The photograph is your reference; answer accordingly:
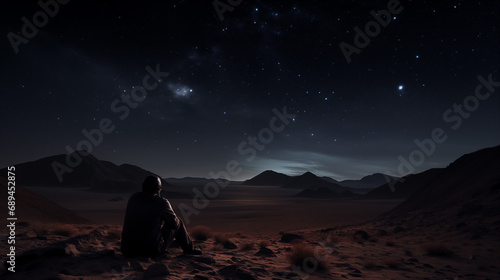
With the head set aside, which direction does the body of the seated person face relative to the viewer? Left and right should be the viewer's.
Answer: facing away from the viewer and to the right of the viewer

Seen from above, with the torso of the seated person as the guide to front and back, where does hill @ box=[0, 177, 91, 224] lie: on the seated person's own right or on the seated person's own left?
on the seated person's own left
